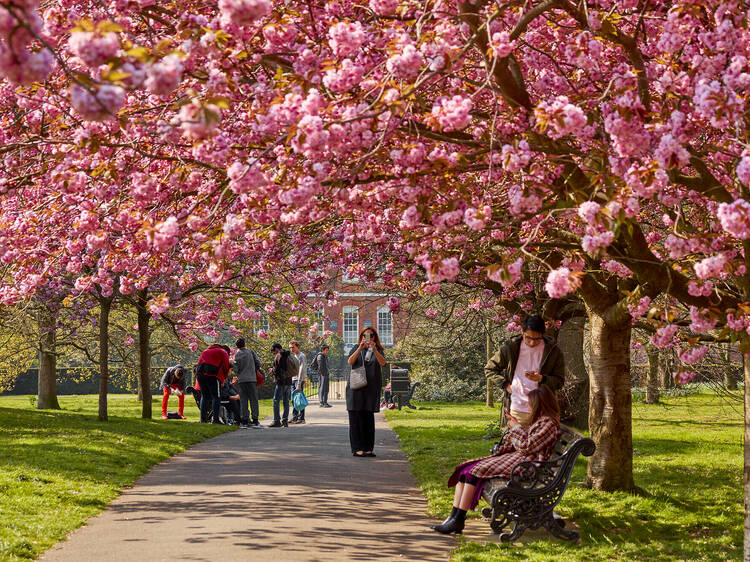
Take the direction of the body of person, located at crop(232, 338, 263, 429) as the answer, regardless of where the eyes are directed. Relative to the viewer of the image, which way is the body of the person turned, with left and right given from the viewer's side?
facing away from the viewer and to the left of the viewer

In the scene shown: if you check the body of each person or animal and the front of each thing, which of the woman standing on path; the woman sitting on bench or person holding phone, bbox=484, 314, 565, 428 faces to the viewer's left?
the woman sitting on bench

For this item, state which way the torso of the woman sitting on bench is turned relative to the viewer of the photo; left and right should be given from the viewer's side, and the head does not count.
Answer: facing to the left of the viewer

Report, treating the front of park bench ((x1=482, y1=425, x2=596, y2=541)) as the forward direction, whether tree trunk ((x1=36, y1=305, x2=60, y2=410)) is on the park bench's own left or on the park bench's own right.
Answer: on the park bench's own right

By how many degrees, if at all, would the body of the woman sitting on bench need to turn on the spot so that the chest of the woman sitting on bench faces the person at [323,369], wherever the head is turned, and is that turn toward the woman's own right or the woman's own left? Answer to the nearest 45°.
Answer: approximately 90° to the woman's own right

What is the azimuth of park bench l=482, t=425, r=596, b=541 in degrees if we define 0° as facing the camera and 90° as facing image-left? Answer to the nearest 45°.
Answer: approximately 90°

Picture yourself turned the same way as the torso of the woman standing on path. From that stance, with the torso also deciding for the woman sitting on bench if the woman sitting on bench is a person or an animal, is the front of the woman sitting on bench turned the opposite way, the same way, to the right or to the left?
to the right
